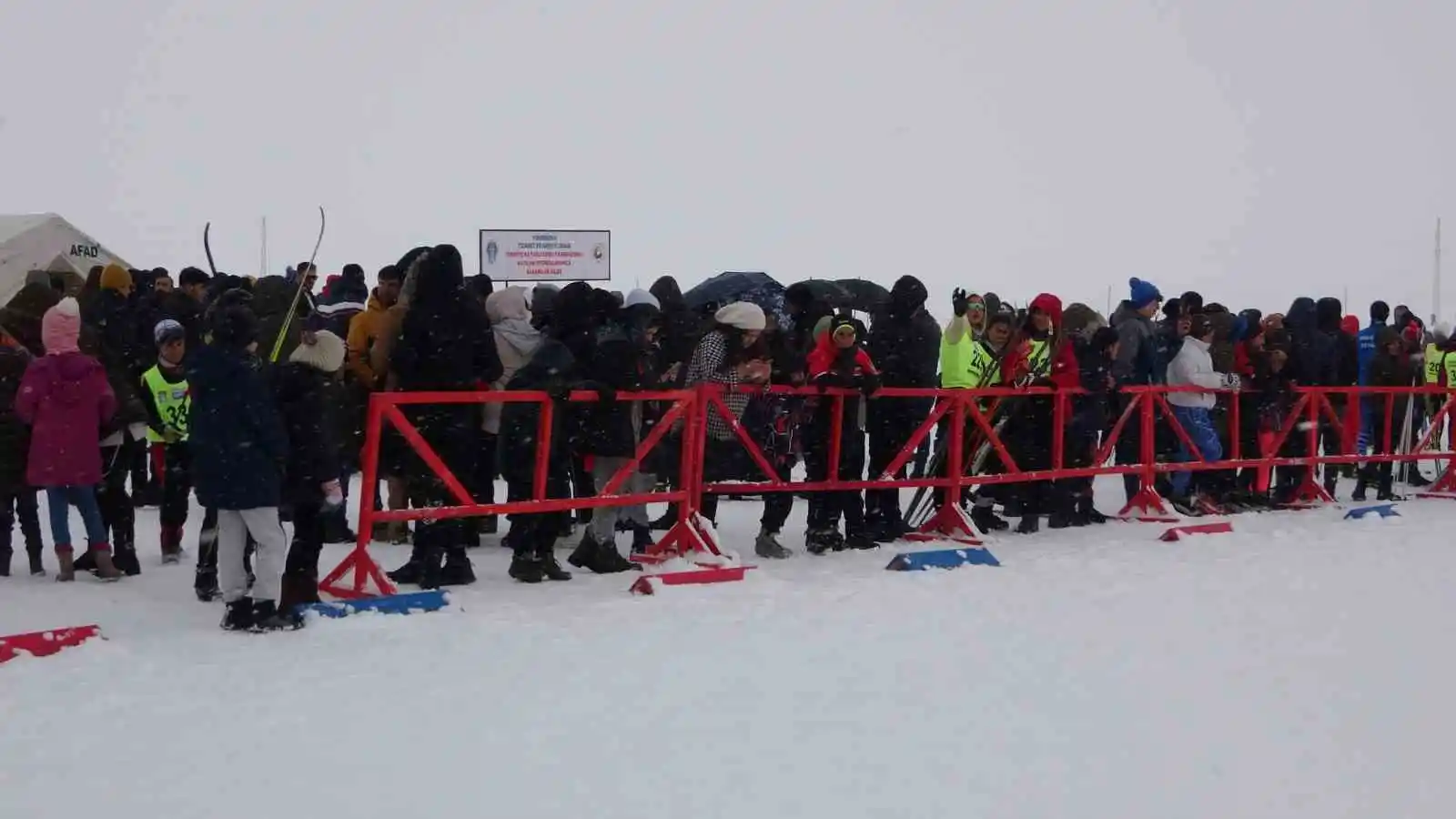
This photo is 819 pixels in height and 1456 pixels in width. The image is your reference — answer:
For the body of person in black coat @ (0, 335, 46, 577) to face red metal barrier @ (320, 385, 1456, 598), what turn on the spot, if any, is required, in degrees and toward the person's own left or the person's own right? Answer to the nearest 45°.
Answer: approximately 90° to the person's own right

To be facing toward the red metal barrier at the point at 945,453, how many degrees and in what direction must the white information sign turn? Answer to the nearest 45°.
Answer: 0° — it already faces it

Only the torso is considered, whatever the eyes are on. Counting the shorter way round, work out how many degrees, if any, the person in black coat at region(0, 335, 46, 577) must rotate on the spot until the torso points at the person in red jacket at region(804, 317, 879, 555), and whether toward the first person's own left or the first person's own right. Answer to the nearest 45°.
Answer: approximately 90° to the first person's own right

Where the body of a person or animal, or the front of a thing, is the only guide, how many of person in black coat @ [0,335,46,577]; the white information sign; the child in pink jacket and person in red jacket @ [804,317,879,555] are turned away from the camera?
2

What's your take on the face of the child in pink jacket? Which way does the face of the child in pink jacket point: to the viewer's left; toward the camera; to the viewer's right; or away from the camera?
away from the camera

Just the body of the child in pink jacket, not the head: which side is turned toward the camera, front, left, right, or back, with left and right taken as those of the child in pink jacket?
back

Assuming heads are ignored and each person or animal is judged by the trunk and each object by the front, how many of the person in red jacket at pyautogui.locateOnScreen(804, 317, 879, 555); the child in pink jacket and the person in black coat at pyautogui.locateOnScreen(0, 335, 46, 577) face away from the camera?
2

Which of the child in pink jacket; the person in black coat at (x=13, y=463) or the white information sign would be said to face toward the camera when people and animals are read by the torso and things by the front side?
the white information sign

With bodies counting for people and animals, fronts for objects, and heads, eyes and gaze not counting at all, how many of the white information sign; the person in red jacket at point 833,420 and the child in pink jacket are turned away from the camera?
1

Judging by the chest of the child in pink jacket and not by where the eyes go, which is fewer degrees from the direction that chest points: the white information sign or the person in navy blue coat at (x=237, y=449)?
the white information sign

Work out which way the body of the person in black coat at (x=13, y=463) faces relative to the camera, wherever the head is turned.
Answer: away from the camera

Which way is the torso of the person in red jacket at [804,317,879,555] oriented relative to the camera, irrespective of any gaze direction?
toward the camera

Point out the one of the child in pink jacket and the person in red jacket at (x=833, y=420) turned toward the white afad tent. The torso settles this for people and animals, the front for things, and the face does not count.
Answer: the child in pink jacket

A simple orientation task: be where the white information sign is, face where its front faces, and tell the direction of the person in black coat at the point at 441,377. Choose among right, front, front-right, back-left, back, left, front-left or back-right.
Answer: front

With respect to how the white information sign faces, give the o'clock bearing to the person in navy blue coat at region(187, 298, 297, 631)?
The person in navy blue coat is roughly at 12 o'clock from the white information sign.
